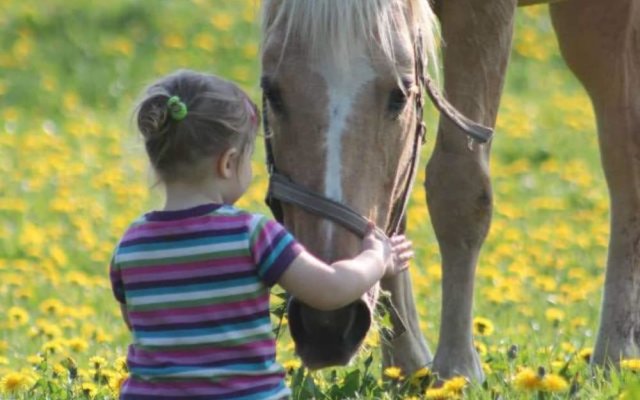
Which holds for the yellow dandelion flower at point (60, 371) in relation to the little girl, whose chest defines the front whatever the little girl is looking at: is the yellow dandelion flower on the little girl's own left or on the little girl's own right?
on the little girl's own left

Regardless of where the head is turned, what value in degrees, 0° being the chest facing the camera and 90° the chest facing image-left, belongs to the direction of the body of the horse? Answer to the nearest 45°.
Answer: approximately 45°

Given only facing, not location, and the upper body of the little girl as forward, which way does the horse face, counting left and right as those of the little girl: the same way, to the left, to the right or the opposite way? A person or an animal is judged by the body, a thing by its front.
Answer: the opposite way

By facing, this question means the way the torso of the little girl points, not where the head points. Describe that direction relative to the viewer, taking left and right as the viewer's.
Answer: facing away from the viewer and to the right of the viewer

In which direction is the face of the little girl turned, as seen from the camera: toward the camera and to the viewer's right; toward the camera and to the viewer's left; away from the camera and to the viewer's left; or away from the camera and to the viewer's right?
away from the camera and to the viewer's right

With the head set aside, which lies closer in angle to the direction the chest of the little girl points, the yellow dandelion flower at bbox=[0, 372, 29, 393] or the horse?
the horse
